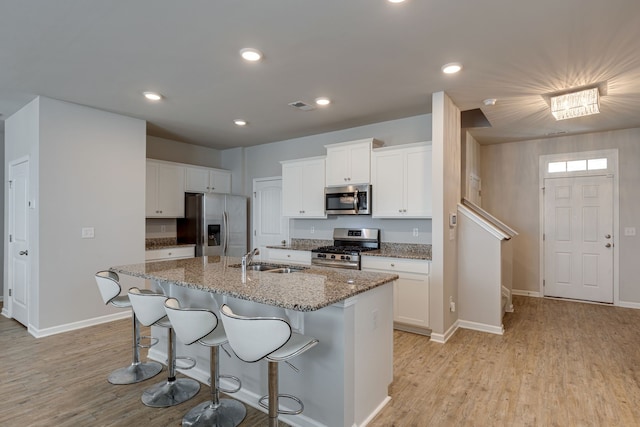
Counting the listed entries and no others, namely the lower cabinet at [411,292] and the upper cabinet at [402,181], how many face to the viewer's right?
0

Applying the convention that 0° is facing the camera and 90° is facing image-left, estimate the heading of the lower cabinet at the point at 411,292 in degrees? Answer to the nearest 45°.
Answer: approximately 45°

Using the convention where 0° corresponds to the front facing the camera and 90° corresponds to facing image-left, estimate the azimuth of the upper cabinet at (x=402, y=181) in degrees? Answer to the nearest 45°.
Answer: approximately 45°

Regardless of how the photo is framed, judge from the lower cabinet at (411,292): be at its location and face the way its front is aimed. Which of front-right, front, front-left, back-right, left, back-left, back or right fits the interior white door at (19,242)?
front-right

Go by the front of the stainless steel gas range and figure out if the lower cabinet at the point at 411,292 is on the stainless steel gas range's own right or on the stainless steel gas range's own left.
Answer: on the stainless steel gas range's own left

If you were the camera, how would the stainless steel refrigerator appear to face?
facing the viewer and to the right of the viewer

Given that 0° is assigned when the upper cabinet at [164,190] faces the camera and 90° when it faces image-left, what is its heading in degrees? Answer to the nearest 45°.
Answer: approximately 315°

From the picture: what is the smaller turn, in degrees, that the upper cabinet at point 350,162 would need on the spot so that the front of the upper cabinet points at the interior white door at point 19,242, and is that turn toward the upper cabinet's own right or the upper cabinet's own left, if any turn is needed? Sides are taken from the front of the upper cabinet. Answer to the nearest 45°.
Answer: approximately 45° to the upper cabinet's own right

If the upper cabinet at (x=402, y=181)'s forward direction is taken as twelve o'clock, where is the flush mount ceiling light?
The flush mount ceiling light is roughly at 8 o'clock from the upper cabinet.

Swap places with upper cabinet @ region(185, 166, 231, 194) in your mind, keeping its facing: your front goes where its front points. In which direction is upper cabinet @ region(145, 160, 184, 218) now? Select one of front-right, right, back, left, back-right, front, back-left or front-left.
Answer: right

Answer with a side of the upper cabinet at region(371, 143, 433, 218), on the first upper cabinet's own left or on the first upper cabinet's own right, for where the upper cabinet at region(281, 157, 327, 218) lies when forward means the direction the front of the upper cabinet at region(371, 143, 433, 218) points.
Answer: on the first upper cabinet's own right
